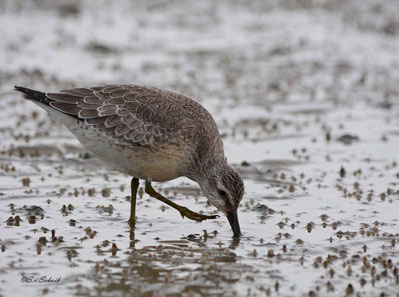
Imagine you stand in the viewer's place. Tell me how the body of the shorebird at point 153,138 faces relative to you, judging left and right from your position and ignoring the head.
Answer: facing to the right of the viewer
